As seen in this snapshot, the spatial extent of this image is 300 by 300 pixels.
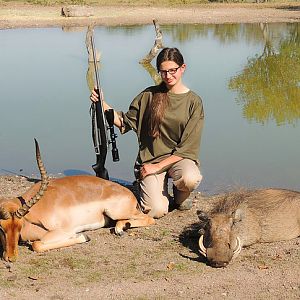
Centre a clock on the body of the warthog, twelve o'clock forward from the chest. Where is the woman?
The woman is roughly at 3 o'clock from the warthog.

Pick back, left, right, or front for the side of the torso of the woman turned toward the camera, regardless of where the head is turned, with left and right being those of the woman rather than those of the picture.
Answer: front

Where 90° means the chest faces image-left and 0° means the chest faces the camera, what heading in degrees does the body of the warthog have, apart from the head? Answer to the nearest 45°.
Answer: approximately 45°

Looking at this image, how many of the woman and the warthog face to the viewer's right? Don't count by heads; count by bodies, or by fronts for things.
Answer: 0

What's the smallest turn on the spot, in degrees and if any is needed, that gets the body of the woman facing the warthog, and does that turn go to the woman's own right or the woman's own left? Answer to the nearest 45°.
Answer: approximately 45° to the woman's own left
